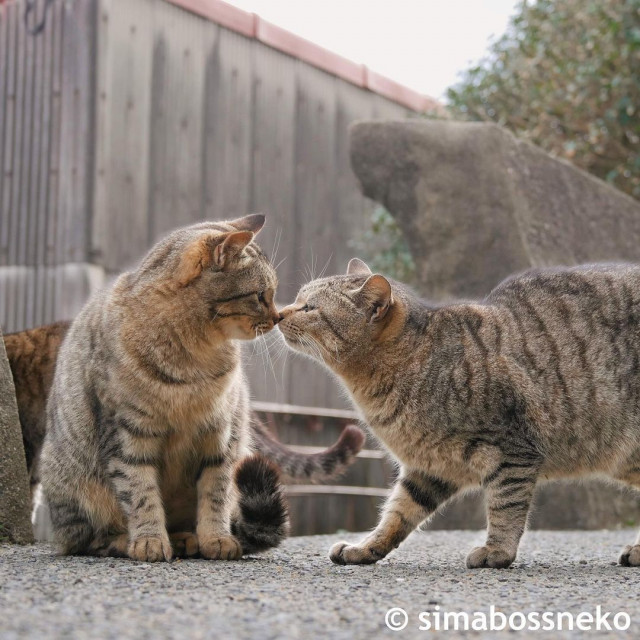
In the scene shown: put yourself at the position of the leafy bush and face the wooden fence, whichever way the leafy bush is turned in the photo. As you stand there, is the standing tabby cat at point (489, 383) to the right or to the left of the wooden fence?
left

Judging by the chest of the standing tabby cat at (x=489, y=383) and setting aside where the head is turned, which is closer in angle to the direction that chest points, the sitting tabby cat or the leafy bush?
the sitting tabby cat

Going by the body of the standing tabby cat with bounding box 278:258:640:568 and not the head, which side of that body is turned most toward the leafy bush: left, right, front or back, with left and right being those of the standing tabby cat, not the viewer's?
right

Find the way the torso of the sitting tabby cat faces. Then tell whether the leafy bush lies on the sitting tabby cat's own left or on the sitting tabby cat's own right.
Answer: on the sitting tabby cat's own left

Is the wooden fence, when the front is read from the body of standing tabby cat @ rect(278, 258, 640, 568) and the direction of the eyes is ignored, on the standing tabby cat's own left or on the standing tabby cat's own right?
on the standing tabby cat's own right

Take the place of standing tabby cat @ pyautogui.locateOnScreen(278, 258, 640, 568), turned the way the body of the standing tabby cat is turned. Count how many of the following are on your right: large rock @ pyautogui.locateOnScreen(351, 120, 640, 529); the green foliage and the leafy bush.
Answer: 3

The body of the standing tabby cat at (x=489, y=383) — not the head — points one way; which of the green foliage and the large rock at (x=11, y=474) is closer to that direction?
the large rock

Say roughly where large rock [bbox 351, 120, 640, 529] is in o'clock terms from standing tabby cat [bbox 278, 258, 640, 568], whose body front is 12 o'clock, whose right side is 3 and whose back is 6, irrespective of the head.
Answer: The large rock is roughly at 3 o'clock from the standing tabby cat.

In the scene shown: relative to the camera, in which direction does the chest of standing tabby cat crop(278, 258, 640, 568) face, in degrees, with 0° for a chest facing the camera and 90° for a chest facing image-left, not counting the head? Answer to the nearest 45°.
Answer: approximately 90°

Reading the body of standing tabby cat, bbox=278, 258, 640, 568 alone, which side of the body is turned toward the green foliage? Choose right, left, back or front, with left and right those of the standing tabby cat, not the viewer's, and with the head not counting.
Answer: right

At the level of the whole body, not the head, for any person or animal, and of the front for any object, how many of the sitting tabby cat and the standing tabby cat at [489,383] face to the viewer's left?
1

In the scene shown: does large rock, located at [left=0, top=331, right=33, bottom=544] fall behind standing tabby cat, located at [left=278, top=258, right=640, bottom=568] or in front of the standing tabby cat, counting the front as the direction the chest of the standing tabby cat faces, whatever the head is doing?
in front

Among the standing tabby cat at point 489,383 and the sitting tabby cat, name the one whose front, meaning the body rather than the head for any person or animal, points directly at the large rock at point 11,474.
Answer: the standing tabby cat

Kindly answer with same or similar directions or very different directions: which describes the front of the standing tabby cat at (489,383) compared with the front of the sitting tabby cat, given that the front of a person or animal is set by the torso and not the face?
very different directions
